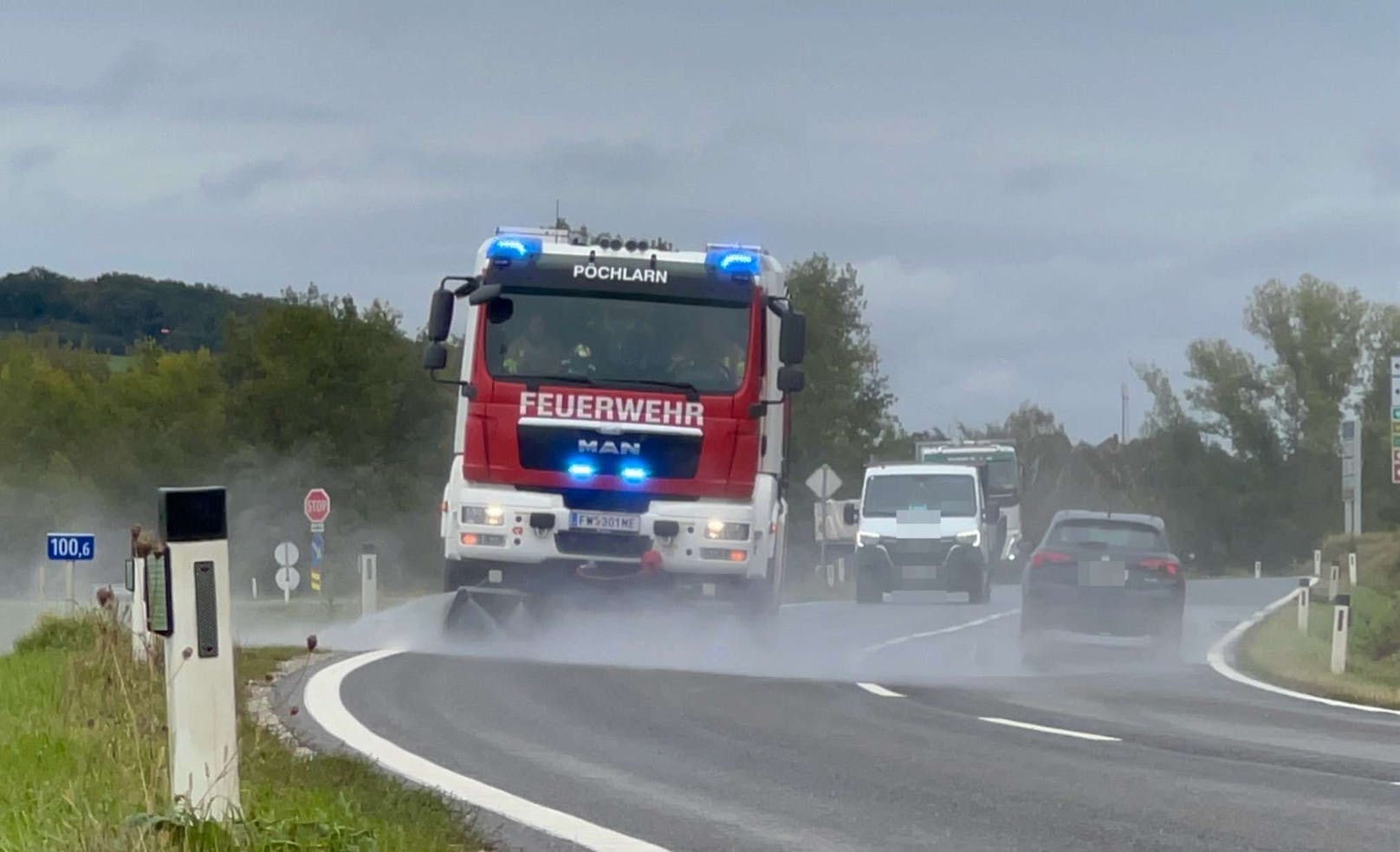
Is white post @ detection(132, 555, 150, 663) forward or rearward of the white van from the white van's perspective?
forward

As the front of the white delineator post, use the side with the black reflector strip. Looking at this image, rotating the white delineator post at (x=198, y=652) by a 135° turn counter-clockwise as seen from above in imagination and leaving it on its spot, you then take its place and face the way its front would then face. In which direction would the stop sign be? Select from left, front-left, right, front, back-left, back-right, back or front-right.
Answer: front-left

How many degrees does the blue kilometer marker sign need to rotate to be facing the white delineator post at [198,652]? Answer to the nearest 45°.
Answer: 0° — it already faces it

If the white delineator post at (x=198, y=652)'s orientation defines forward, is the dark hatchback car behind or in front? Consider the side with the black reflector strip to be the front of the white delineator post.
behind

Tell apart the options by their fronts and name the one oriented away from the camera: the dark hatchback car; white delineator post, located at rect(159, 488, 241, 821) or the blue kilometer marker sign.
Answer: the dark hatchback car

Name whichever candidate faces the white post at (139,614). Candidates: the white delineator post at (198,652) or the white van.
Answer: the white van

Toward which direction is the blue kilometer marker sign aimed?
toward the camera

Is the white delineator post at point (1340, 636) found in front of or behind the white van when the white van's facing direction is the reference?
in front

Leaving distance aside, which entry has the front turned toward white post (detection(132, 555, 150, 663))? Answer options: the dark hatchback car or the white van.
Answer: the white van

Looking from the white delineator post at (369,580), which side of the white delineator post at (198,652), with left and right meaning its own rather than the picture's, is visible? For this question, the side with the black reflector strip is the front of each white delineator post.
back

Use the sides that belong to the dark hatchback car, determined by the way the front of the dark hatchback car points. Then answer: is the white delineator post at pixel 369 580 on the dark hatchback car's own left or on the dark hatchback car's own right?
on the dark hatchback car's own left

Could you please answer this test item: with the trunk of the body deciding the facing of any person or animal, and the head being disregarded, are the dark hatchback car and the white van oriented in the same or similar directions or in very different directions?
very different directions

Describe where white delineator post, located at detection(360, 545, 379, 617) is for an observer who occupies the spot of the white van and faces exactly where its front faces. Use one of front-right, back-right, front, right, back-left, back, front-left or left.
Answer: front-right

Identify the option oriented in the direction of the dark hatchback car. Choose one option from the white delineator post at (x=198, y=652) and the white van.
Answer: the white van

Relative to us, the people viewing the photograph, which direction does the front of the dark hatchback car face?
facing away from the viewer

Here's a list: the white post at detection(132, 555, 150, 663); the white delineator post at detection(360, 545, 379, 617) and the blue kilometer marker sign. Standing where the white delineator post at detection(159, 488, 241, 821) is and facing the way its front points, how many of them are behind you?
3
